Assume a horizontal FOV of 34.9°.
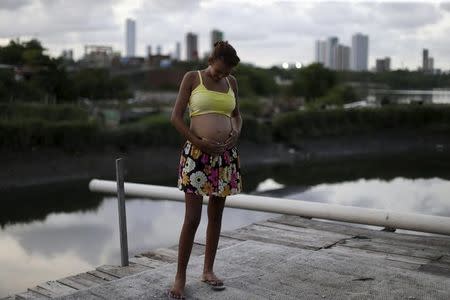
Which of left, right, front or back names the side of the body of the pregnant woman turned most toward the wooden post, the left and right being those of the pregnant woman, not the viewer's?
back

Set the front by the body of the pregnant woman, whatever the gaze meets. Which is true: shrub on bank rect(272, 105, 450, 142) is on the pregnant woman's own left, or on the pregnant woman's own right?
on the pregnant woman's own left

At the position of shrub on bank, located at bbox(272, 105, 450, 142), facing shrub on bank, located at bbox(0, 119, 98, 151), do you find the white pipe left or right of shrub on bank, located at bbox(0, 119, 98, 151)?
left

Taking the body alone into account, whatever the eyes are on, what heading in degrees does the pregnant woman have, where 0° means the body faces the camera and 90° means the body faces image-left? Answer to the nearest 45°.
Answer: approximately 315°
